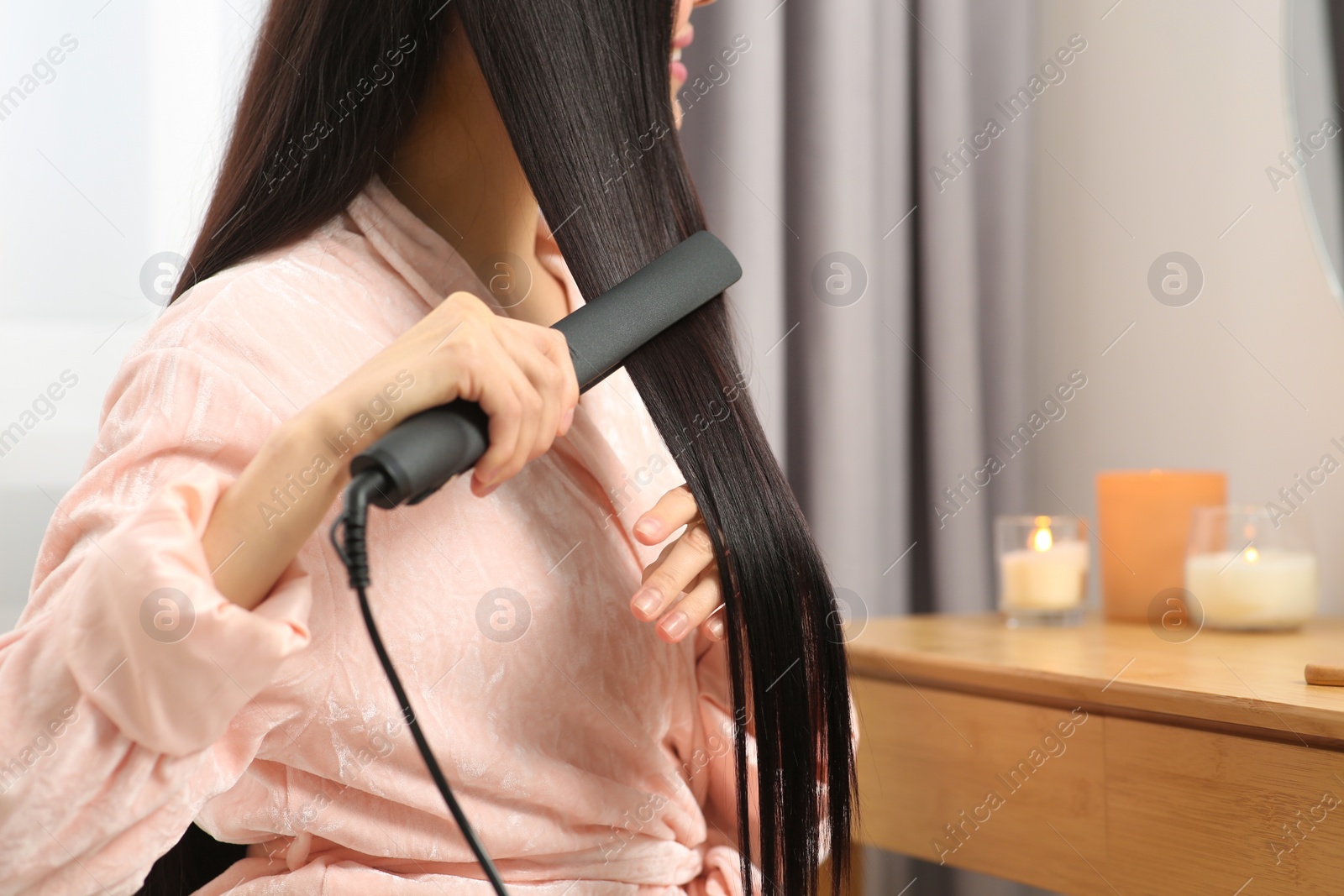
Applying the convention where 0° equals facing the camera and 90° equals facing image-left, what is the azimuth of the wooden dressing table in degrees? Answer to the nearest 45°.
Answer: approximately 45°

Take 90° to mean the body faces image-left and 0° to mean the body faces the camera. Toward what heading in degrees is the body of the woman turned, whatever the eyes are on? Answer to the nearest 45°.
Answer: approximately 315°

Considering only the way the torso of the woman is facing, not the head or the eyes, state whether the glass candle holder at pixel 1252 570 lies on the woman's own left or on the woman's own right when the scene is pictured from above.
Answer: on the woman's own left

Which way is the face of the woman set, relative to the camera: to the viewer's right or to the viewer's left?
to the viewer's right

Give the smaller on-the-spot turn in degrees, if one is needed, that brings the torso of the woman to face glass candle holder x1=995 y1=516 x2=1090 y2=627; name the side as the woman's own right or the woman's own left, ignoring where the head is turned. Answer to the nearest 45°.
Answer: approximately 90° to the woman's own left
